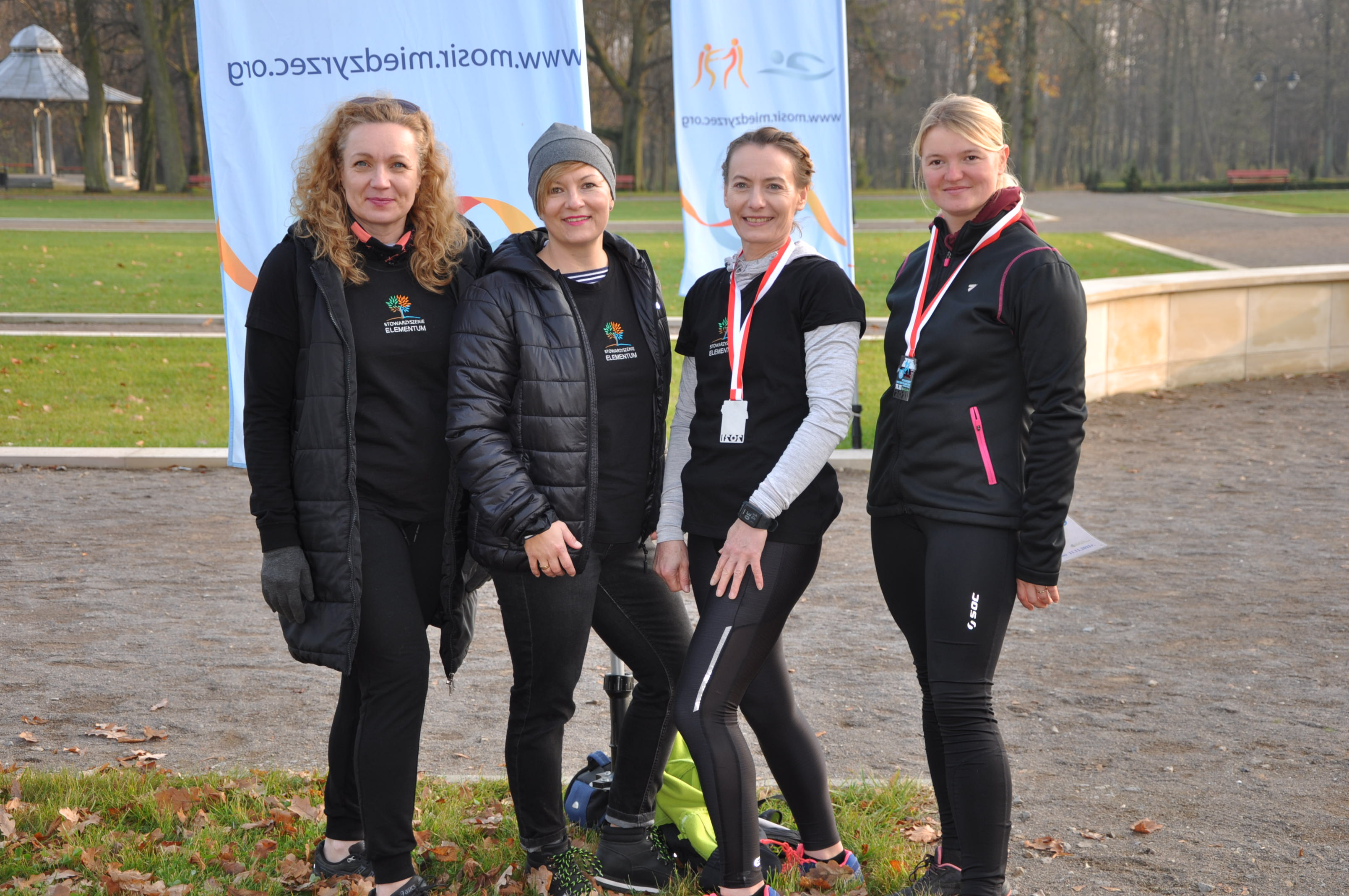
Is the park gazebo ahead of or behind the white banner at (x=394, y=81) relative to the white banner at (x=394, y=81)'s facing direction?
ahead

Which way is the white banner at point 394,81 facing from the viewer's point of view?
away from the camera

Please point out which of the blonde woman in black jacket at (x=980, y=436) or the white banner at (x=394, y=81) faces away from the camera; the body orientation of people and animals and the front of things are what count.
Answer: the white banner

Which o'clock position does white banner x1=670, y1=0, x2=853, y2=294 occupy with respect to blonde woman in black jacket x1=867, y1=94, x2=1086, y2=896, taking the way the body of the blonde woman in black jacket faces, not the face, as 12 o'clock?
The white banner is roughly at 4 o'clock from the blonde woman in black jacket.

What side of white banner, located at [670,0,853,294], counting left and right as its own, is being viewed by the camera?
back

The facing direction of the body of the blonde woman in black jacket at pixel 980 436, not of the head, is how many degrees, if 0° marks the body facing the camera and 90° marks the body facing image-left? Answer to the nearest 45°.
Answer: approximately 45°

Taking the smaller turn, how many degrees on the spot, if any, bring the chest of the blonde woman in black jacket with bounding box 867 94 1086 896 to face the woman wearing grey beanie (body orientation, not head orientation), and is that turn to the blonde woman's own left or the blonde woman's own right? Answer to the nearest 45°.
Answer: approximately 45° to the blonde woman's own right
